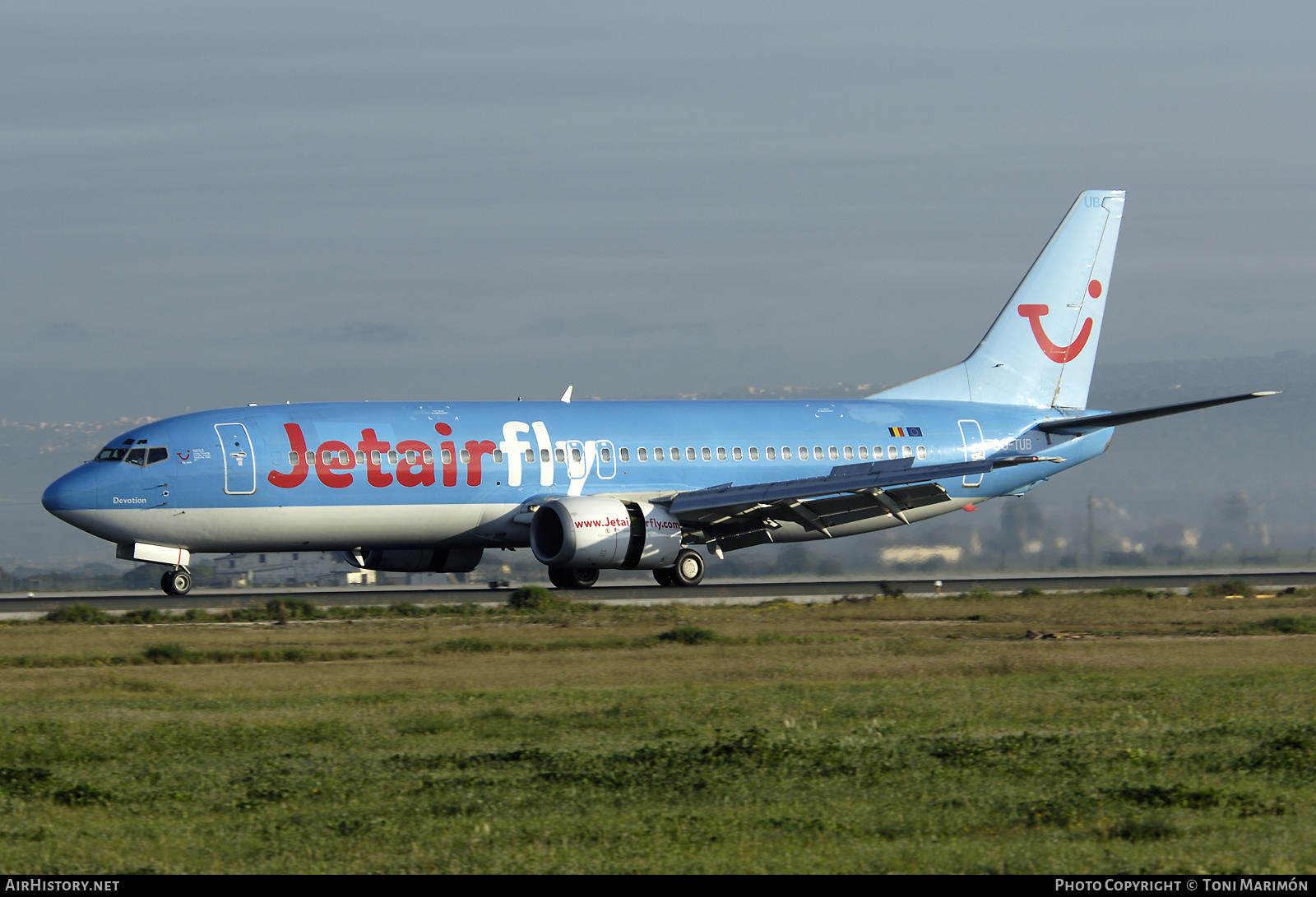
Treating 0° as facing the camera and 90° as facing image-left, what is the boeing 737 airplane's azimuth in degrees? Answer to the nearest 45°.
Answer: approximately 45°
